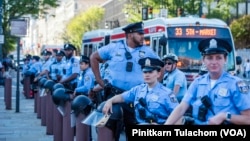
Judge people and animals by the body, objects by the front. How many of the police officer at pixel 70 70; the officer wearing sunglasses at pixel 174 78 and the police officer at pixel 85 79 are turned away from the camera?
0

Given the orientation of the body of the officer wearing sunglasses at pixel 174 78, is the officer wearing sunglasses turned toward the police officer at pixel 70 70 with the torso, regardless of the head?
no

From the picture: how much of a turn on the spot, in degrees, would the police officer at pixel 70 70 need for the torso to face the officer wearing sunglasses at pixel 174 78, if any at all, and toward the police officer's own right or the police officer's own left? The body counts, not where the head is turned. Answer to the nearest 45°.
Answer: approximately 90° to the police officer's own left

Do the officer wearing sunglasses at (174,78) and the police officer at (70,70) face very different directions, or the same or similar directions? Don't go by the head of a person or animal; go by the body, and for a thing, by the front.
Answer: same or similar directions

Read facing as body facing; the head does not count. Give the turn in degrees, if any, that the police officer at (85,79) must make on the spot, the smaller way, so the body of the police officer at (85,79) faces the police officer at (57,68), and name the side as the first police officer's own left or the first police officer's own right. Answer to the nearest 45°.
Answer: approximately 90° to the first police officer's own right

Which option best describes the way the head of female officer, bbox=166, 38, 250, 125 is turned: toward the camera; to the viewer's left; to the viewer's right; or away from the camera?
toward the camera

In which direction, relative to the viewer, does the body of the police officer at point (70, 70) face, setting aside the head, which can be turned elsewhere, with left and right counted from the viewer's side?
facing the viewer and to the left of the viewer

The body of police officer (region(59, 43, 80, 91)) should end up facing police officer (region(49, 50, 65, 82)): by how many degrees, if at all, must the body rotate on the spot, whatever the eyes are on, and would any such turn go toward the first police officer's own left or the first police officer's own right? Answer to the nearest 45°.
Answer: approximately 135° to the first police officer's own right

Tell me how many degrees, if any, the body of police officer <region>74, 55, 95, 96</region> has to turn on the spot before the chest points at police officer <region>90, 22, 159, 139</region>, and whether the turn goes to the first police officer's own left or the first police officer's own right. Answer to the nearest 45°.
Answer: approximately 90° to the first police officer's own left

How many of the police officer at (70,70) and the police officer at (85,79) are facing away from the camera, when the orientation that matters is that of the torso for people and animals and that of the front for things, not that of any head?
0

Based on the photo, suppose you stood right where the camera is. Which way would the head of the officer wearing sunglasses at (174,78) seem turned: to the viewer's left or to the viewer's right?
to the viewer's left
